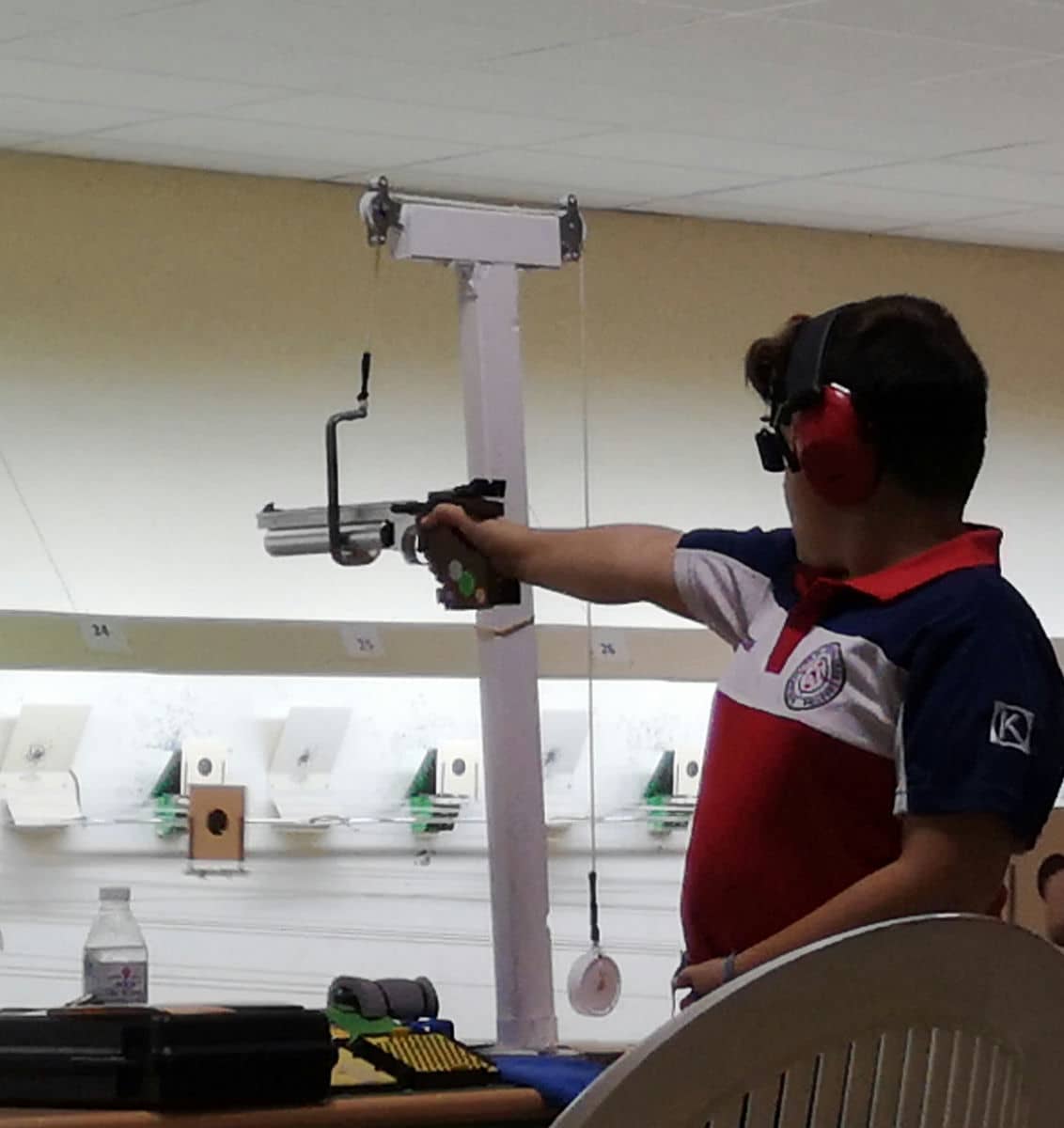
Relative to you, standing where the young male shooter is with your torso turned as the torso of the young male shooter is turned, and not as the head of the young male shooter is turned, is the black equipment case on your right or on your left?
on your right

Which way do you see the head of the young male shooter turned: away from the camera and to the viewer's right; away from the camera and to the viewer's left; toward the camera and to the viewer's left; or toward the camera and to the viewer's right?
away from the camera and to the viewer's left

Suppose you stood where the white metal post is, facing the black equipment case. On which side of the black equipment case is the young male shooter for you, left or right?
left

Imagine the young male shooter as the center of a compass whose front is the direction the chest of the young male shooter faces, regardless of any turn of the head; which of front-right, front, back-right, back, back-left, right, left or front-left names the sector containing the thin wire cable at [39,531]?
right

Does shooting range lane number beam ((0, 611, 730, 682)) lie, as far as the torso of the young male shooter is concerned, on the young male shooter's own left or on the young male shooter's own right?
on the young male shooter's own right

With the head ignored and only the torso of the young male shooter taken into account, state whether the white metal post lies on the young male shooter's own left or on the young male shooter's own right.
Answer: on the young male shooter's own right

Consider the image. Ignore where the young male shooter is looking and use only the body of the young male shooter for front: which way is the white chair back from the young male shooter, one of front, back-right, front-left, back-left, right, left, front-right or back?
front-left

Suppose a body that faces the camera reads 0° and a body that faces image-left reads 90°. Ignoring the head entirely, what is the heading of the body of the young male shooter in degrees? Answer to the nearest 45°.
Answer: approximately 45°
